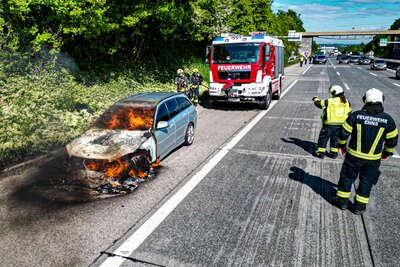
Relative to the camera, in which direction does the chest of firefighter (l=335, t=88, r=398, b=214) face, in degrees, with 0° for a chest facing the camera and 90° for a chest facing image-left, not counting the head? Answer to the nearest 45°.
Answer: approximately 180°

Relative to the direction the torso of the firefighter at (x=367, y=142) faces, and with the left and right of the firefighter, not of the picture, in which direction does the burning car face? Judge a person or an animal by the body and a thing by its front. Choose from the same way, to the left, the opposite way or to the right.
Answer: the opposite way

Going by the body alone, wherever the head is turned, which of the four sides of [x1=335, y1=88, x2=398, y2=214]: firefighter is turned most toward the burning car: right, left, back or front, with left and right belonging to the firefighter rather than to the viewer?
left

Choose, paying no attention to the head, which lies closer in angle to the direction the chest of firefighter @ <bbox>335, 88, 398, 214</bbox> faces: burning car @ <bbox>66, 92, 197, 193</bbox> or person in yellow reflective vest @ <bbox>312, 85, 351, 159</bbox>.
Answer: the person in yellow reflective vest

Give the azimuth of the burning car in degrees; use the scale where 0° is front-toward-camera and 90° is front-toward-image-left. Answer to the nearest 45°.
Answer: approximately 45°

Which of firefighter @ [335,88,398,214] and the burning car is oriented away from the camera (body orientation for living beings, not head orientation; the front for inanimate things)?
the firefighter

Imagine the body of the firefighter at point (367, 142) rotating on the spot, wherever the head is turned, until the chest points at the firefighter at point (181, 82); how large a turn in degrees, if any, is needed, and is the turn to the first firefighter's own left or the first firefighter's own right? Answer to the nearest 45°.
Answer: approximately 45° to the first firefighter's own left

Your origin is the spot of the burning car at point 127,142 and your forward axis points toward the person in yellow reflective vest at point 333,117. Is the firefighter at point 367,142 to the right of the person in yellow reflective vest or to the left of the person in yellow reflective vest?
right

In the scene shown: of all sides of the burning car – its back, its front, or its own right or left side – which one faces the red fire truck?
back

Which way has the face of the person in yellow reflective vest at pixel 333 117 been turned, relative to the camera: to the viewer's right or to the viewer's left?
to the viewer's left

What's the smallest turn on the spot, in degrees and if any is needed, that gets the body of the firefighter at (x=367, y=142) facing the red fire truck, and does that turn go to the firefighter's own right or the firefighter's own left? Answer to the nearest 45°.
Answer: approximately 45° to the firefighter's own left

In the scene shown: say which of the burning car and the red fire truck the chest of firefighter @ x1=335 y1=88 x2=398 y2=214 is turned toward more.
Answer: the red fire truck

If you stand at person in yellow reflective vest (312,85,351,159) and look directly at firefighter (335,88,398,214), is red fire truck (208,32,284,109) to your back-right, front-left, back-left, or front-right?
back-right

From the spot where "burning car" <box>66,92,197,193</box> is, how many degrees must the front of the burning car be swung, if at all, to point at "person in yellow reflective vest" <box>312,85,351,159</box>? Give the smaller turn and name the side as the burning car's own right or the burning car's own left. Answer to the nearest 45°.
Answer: approximately 135° to the burning car's own left

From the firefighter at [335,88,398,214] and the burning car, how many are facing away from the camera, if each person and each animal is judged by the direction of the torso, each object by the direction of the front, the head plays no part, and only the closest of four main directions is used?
1
